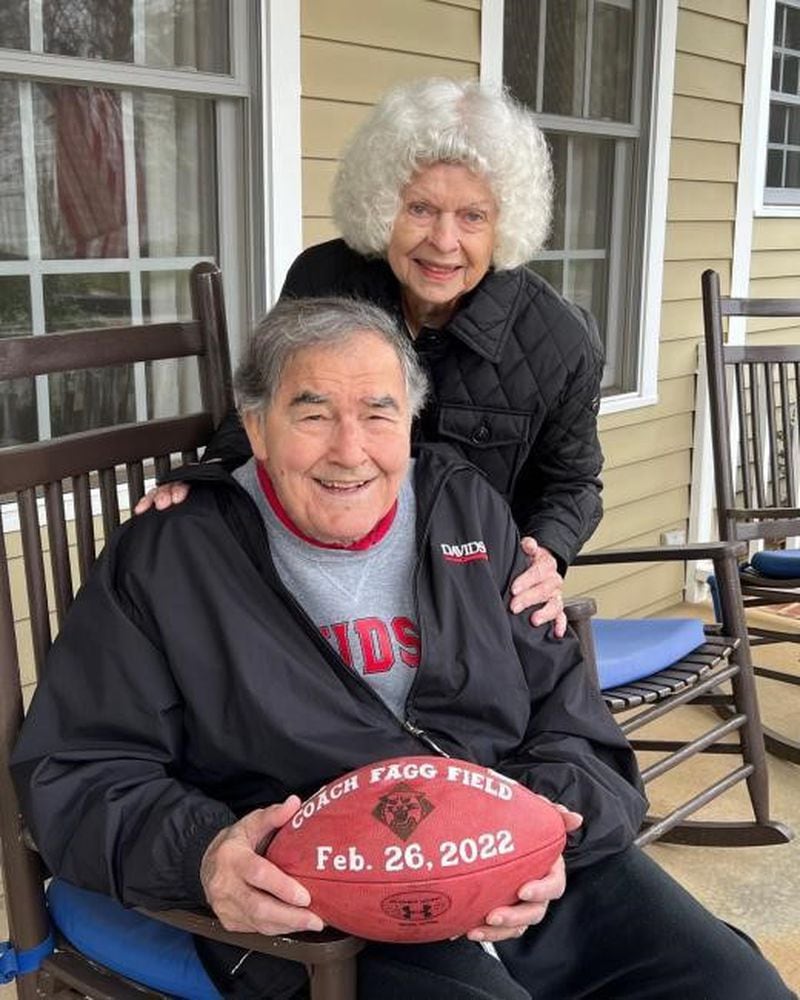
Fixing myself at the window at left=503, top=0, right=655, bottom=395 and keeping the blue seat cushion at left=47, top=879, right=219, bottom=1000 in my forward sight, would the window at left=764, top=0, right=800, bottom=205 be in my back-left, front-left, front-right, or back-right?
back-left

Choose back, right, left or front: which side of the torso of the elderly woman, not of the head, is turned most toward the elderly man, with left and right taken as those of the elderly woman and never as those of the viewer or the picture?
front

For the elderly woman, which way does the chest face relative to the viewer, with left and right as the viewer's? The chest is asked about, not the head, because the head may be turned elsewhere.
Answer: facing the viewer

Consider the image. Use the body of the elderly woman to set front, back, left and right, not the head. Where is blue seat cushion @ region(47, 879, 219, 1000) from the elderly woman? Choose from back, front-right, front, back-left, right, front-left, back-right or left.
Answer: front-right

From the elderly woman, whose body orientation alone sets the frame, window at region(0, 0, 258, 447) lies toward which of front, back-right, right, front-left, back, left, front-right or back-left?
back-right

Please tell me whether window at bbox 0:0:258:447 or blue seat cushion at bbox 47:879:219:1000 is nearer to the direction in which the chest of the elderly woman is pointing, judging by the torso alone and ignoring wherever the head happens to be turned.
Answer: the blue seat cushion

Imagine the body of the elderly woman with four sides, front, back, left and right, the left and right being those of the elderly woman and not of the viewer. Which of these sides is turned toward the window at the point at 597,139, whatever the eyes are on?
back

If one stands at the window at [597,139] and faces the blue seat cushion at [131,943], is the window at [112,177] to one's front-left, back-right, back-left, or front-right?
front-right

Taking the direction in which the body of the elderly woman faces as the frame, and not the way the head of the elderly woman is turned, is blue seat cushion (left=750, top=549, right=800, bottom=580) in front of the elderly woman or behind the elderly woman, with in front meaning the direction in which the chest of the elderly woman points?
behind

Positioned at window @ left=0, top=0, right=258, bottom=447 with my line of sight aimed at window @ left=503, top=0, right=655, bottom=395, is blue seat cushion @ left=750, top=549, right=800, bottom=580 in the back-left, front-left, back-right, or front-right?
front-right

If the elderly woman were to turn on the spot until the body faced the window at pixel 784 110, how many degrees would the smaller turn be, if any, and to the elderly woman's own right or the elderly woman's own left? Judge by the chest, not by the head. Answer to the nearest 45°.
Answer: approximately 135° to the elderly woman's own left
